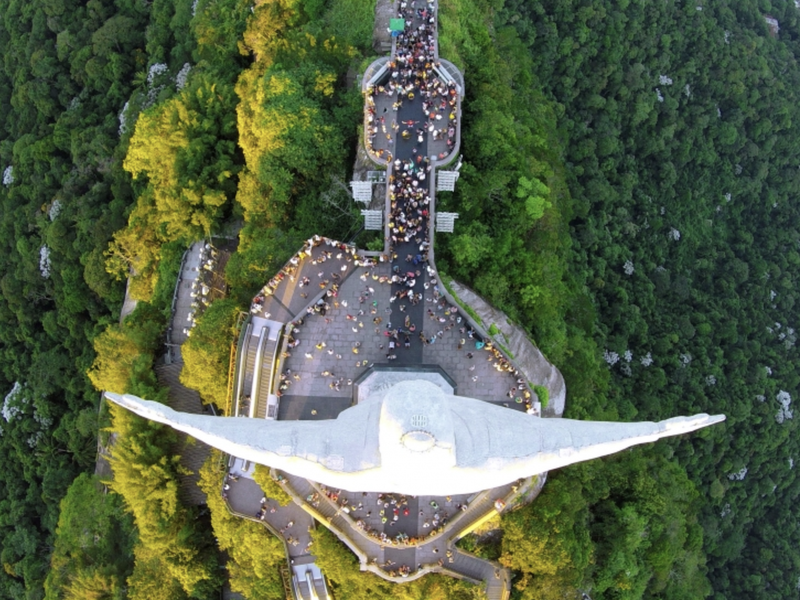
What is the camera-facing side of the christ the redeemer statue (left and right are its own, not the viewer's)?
back
